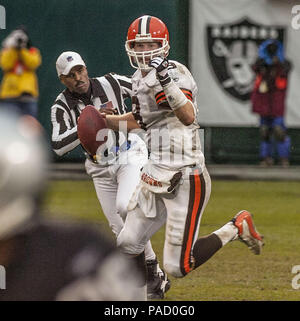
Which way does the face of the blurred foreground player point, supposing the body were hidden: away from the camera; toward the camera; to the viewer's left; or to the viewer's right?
away from the camera

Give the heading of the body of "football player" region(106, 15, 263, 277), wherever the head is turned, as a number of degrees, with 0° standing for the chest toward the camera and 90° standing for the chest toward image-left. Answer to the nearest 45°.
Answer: approximately 45°

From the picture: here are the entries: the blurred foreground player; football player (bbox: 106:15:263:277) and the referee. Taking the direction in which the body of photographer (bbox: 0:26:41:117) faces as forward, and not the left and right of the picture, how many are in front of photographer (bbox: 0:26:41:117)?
3

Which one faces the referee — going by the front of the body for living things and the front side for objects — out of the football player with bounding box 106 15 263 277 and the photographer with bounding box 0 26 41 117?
the photographer

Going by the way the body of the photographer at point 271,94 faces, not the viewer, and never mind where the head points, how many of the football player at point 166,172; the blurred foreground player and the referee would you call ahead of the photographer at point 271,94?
3

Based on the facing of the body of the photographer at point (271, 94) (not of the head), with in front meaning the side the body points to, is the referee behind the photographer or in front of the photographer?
in front

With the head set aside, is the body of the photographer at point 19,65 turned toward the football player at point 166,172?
yes

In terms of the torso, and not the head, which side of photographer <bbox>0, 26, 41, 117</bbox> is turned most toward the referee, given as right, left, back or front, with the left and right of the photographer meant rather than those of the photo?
front

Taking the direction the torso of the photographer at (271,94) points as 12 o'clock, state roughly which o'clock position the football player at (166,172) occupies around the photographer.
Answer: The football player is roughly at 12 o'clock from the photographer.

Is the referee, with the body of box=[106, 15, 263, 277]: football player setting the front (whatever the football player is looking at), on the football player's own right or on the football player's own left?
on the football player's own right

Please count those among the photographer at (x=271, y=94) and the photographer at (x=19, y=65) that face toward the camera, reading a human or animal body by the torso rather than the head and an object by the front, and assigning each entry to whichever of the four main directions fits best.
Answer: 2

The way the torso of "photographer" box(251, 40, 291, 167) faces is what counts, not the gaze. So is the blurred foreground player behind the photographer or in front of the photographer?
in front

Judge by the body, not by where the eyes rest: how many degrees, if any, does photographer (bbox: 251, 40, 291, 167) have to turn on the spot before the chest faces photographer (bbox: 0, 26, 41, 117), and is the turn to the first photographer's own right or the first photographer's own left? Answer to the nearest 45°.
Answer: approximately 90° to the first photographer's own right

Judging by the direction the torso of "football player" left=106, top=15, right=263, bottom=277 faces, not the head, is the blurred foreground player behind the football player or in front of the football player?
in front
